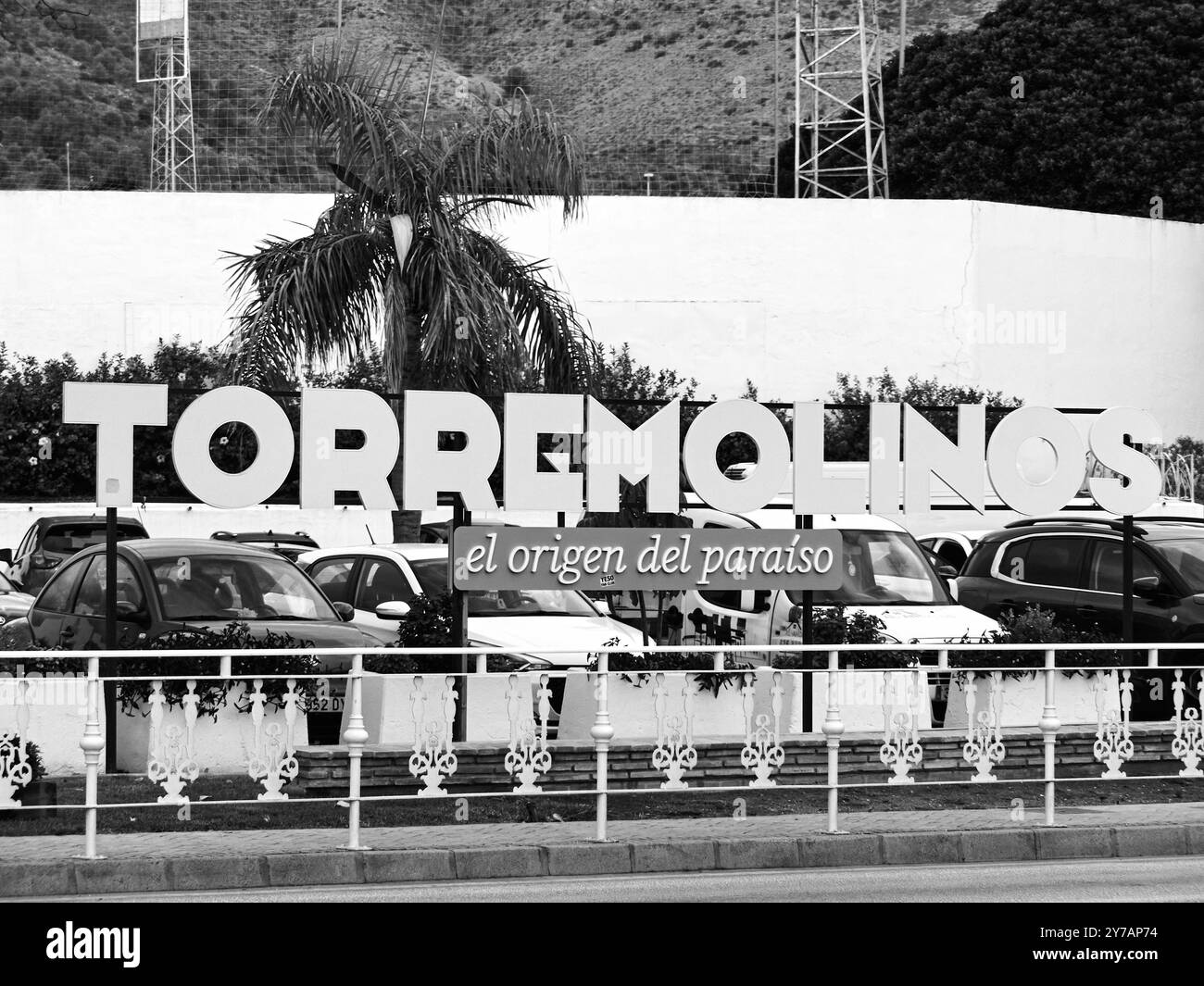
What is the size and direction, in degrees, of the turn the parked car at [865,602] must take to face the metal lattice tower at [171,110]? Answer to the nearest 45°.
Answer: approximately 180°

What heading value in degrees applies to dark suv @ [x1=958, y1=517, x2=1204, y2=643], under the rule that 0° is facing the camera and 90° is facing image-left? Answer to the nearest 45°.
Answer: approximately 315°

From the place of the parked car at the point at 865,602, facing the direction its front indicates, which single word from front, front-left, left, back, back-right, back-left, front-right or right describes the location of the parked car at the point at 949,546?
back-left

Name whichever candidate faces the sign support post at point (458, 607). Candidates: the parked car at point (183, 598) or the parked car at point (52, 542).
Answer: the parked car at point (183, 598)

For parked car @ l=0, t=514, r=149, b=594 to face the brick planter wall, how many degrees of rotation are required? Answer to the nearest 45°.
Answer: approximately 135° to its right

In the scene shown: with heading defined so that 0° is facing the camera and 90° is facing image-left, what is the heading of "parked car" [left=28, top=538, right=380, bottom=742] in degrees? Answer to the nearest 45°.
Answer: approximately 315°

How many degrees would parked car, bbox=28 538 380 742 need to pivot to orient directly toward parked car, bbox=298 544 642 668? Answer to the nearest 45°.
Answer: approximately 90° to its left

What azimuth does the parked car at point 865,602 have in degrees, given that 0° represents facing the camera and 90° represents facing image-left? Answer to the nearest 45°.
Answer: approximately 315°

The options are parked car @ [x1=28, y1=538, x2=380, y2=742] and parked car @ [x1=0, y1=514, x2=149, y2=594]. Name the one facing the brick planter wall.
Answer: parked car @ [x1=28, y1=538, x2=380, y2=742]
